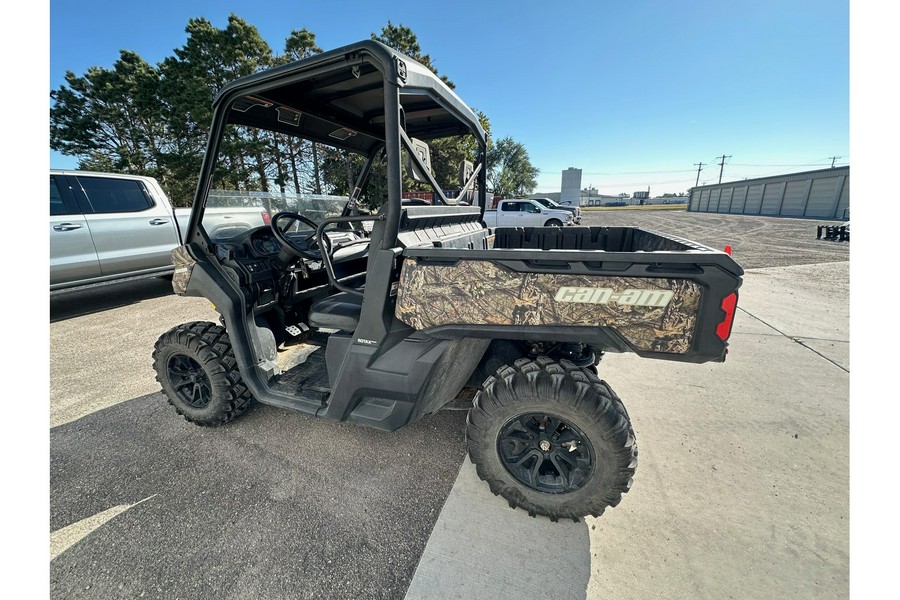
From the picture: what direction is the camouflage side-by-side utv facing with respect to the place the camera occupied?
facing away from the viewer and to the left of the viewer

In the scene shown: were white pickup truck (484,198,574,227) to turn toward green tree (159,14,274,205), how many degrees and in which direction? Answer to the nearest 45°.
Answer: approximately 180°

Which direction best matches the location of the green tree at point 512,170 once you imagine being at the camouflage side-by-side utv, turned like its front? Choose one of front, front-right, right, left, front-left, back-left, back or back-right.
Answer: front-right

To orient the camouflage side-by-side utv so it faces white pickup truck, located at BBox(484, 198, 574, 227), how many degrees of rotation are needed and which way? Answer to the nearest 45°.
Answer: approximately 45° to its right

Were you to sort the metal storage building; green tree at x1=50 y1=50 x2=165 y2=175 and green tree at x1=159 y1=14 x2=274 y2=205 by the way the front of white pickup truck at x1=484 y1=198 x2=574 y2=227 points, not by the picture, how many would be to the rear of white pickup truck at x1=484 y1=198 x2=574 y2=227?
2

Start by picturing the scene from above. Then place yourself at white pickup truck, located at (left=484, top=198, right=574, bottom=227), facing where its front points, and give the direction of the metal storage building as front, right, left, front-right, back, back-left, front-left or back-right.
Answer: front-left

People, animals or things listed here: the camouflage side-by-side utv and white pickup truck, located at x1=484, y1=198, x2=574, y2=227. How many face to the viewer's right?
1

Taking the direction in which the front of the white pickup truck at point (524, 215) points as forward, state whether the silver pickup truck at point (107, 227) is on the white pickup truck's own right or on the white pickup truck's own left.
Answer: on the white pickup truck's own right

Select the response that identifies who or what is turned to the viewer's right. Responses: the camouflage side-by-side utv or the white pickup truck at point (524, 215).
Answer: the white pickup truck

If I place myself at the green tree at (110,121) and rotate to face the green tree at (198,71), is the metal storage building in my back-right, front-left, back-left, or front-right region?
front-left

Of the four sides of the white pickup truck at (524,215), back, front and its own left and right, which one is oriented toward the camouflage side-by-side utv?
right

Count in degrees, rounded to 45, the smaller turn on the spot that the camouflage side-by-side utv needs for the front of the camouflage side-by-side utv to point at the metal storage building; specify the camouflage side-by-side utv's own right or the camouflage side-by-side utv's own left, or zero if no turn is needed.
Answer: approximately 90° to the camouflage side-by-side utv's own right

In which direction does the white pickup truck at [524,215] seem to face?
to the viewer's right

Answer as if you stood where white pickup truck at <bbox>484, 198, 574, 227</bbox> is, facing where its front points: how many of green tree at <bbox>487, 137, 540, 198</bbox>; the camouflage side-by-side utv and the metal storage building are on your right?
1
